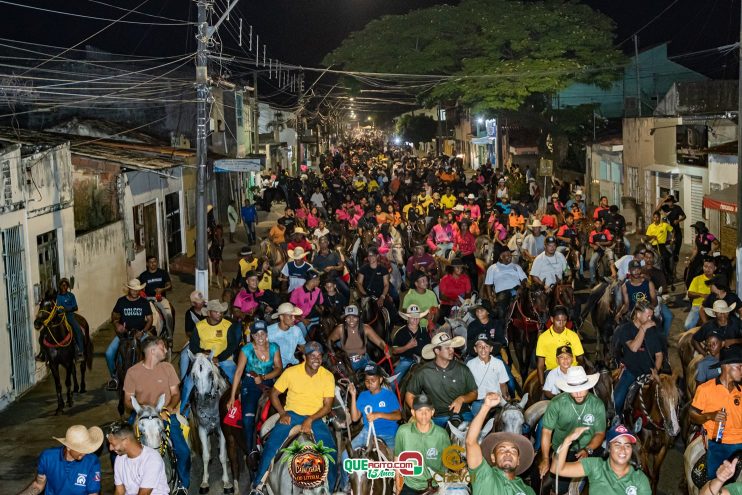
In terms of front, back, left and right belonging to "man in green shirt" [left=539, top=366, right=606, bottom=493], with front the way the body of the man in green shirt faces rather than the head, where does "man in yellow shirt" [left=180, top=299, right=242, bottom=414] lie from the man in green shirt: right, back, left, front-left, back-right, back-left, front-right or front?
back-right

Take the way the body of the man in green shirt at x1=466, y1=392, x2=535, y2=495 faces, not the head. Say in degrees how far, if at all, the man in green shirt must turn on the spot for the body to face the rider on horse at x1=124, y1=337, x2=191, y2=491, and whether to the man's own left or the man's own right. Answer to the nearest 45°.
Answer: approximately 135° to the man's own right

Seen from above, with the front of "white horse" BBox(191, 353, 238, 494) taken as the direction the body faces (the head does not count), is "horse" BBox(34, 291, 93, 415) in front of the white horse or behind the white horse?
behind

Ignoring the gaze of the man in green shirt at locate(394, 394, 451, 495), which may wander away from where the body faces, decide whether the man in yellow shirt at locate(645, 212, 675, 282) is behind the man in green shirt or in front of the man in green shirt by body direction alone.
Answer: behind

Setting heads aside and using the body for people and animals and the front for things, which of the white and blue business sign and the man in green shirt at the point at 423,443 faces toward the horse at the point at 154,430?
the white and blue business sign

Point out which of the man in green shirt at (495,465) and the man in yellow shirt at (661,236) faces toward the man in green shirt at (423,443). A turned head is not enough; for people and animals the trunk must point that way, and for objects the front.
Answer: the man in yellow shirt

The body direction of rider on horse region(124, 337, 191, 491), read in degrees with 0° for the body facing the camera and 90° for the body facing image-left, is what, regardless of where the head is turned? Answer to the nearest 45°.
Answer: approximately 0°
